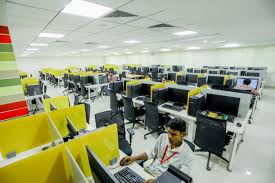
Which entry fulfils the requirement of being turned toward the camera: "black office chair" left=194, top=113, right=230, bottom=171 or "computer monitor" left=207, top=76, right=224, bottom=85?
the computer monitor

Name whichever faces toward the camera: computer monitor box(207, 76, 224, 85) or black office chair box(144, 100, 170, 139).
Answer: the computer monitor

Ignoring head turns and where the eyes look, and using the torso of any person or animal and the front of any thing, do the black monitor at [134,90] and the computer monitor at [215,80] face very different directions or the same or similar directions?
same or similar directions

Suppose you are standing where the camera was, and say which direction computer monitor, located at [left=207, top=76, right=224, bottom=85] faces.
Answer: facing the viewer

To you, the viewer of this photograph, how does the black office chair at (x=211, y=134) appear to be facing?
facing away from the viewer and to the right of the viewer

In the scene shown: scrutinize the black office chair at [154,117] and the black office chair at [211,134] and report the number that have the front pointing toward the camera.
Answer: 0

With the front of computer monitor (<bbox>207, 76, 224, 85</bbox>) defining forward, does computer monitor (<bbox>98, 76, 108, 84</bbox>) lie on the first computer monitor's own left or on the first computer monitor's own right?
on the first computer monitor's own right

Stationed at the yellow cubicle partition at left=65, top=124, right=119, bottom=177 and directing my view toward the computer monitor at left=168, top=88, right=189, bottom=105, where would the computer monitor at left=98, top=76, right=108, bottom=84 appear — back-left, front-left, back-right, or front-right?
front-left

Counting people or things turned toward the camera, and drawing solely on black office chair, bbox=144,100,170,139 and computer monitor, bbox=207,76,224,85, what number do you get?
1

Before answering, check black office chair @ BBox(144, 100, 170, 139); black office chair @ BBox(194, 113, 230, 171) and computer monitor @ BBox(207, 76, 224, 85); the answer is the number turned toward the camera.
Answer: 1

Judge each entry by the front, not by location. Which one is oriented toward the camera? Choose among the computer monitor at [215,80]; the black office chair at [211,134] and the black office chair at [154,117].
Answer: the computer monitor
